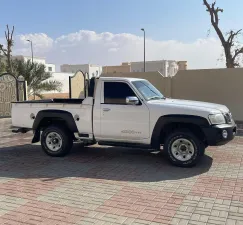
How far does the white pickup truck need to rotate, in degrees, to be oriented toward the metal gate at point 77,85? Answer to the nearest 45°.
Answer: approximately 90° to its left

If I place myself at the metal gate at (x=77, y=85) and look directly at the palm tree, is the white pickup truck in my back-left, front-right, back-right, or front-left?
back-left

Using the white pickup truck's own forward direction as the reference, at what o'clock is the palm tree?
The palm tree is roughly at 8 o'clock from the white pickup truck.

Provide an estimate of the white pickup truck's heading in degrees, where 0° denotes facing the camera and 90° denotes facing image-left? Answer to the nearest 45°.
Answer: approximately 270°

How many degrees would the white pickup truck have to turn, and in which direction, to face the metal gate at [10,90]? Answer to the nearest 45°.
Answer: approximately 135° to its left
